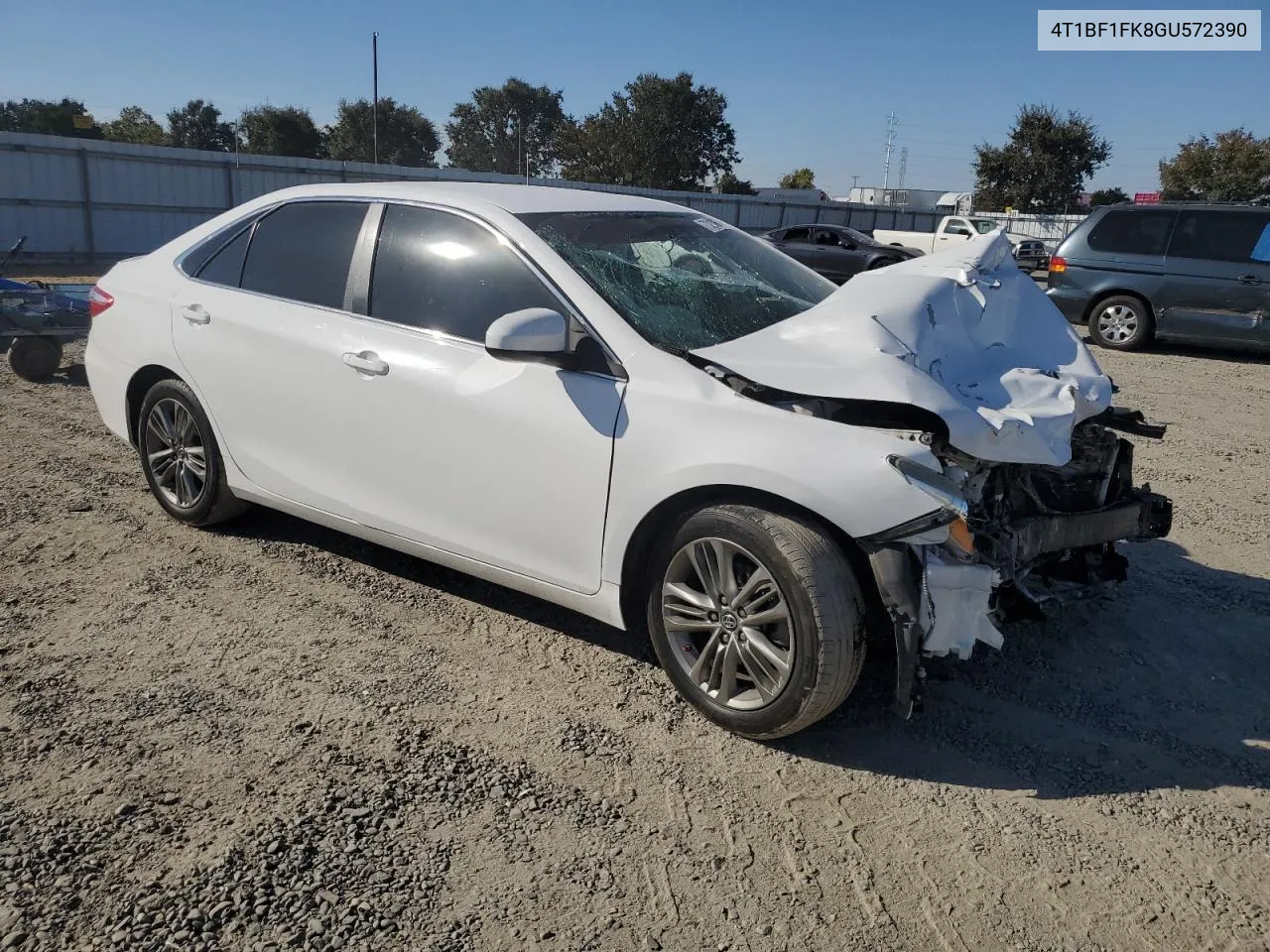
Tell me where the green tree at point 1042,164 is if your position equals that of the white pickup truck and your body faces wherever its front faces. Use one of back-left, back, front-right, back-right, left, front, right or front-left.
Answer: back-left

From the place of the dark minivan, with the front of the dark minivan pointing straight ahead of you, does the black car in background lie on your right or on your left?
on your left

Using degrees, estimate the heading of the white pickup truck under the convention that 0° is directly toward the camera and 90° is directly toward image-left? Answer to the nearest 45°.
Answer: approximately 315°

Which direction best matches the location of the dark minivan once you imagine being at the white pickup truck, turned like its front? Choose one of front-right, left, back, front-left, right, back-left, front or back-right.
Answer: front-right

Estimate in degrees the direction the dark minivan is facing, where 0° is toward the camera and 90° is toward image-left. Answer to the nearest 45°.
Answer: approximately 270°

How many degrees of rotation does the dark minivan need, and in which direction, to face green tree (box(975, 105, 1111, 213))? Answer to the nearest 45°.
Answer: approximately 90° to its left

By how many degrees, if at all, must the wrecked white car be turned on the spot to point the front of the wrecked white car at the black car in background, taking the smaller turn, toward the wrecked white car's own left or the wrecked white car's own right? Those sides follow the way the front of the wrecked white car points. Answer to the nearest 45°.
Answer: approximately 135° to the wrecked white car's own left

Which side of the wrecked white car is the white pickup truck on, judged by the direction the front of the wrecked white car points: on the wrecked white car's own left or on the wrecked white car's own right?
on the wrecked white car's own left

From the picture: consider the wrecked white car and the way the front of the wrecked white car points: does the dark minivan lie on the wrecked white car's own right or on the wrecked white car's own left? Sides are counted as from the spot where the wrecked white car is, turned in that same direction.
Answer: on the wrecked white car's own left

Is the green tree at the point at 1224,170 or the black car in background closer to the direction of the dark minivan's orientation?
the green tree

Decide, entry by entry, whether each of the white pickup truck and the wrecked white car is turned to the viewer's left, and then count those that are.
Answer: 0
